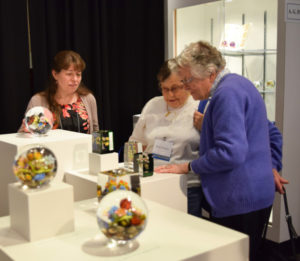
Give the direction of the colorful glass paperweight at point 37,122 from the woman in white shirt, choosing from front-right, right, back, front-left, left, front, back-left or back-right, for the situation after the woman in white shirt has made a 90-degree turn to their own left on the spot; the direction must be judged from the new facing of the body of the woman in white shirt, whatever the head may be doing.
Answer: back

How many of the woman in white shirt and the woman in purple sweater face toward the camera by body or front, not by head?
1

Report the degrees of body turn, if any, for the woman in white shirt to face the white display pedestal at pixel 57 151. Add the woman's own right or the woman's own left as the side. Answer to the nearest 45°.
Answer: approximately 90° to the woman's own right

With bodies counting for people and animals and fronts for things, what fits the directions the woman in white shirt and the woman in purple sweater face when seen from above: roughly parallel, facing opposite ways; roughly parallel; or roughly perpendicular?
roughly perpendicular

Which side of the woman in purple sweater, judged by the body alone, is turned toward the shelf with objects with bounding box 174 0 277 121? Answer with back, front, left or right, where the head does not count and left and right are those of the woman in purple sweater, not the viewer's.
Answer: right

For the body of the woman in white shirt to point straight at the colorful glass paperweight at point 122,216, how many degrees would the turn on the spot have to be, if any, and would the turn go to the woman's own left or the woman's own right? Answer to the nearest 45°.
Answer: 0° — they already face it

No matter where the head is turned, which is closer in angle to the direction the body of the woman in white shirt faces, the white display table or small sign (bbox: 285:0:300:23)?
the white display table

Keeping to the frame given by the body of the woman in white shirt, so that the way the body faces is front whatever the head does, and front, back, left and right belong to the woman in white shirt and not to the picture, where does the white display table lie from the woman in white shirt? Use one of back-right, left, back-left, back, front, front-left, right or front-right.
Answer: front

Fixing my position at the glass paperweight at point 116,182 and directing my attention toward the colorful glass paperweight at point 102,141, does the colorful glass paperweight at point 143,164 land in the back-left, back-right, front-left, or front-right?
front-right

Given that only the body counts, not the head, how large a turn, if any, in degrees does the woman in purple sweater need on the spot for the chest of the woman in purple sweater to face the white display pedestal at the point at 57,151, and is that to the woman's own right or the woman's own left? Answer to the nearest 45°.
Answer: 0° — they already face it

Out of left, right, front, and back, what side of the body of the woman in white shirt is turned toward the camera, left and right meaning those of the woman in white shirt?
front

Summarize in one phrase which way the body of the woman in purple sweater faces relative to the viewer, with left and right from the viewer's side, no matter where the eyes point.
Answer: facing to the left of the viewer

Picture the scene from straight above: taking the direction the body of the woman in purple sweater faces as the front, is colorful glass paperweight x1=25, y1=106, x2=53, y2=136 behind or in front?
in front
